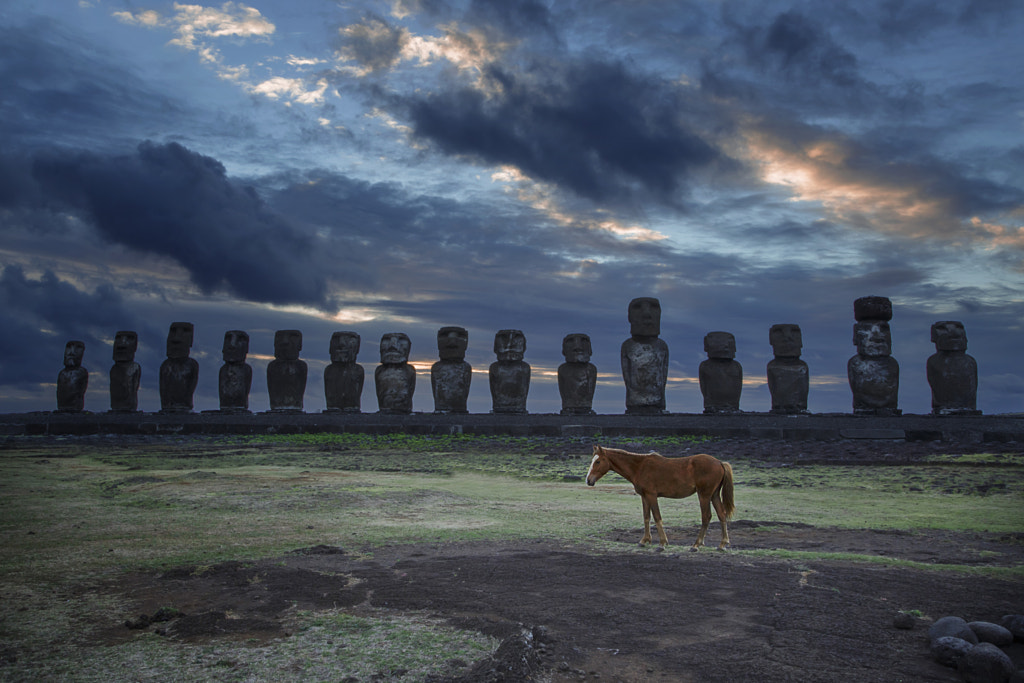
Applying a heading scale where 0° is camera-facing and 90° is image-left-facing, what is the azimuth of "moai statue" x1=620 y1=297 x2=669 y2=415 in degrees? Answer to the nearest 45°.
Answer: approximately 0°

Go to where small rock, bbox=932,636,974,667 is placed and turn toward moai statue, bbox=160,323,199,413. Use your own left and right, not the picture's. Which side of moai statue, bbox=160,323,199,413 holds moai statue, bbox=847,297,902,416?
right

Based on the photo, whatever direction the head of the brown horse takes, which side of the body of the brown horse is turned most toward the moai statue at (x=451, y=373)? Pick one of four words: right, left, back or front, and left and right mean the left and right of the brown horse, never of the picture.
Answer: right

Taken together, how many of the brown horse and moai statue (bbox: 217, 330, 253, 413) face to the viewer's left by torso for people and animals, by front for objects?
1

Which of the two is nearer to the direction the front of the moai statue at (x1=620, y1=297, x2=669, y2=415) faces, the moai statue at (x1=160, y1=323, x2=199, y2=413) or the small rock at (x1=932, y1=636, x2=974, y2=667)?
the small rock

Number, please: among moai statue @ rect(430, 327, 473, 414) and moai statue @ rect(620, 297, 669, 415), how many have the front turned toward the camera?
2

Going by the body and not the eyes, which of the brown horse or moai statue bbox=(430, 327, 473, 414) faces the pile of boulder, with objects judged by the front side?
the moai statue

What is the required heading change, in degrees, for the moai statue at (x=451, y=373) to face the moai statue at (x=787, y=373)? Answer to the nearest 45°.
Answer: approximately 90° to its left

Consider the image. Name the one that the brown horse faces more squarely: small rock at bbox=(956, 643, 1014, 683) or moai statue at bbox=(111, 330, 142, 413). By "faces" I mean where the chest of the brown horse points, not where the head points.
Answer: the moai statue

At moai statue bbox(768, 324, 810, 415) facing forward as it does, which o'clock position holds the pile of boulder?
The pile of boulder is roughly at 12 o'clock from the moai statue.
